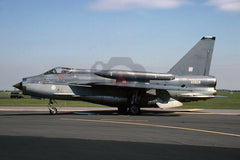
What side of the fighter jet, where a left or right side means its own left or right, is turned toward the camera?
left
